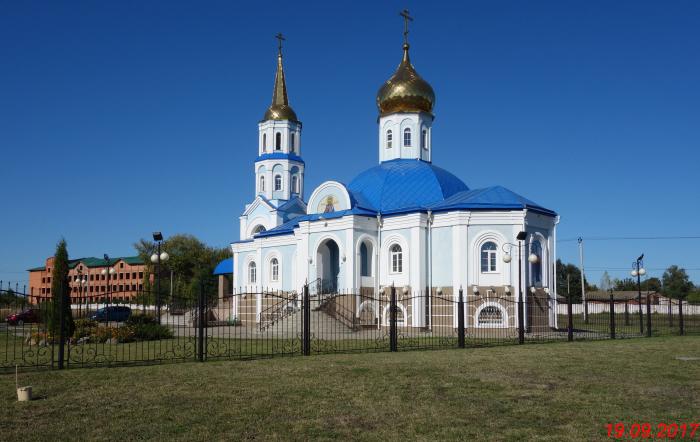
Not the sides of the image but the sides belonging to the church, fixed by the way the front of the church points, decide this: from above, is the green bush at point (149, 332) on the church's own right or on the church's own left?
on the church's own left

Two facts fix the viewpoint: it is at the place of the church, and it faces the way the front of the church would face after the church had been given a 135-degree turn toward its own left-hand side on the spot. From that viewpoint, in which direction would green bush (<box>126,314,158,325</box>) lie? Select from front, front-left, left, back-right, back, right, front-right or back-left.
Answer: back-right

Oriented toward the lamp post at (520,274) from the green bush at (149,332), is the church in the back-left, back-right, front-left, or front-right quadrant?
front-left
